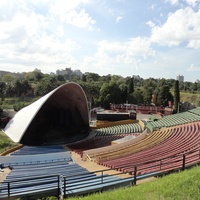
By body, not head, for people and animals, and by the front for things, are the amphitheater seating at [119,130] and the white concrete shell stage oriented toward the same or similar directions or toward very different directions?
very different directions

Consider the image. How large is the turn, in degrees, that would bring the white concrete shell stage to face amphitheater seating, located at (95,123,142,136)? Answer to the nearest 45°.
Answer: approximately 45° to its left

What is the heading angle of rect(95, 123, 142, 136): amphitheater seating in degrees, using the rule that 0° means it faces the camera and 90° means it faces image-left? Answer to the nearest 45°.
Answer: approximately 90°

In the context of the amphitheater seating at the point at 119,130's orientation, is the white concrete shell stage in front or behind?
in front

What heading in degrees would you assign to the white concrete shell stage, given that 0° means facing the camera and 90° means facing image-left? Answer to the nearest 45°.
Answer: approximately 315°

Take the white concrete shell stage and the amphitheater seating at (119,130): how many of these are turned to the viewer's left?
1
